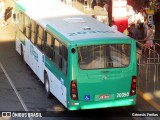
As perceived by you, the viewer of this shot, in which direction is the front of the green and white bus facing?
facing away from the viewer and to the left of the viewer

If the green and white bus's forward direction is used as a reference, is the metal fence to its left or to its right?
on its right

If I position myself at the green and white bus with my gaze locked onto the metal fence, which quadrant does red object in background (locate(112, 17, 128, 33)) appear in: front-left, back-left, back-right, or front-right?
front-left

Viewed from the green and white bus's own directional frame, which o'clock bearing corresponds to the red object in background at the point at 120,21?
The red object in background is roughly at 2 o'clock from the green and white bus.

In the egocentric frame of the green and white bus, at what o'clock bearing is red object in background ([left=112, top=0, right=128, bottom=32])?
The red object in background is roughly at 2 o'clock from the green and white bus.
